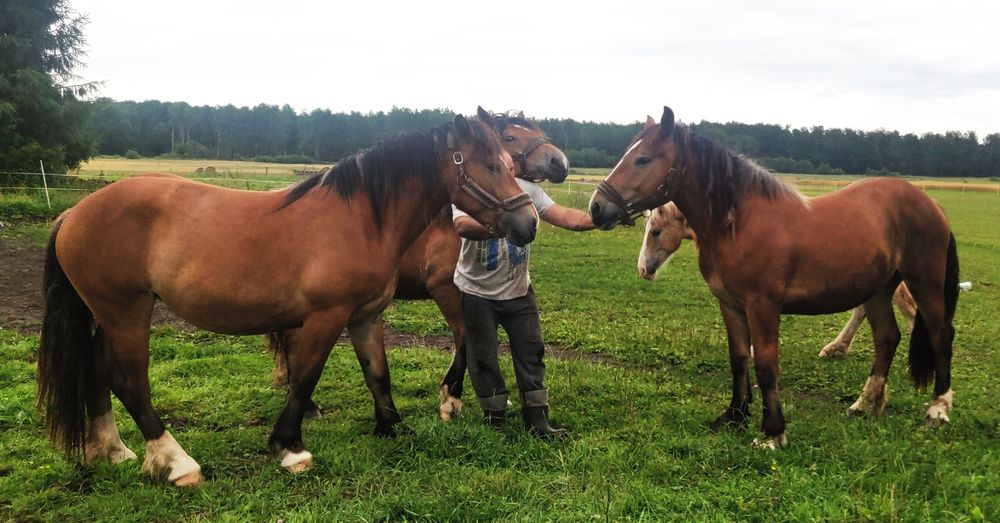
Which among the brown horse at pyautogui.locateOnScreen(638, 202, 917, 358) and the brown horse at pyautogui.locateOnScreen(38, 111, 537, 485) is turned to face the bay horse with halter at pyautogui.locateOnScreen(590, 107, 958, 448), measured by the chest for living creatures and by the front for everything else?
the brown horse at pyautogui.locateOnScreen(38, 111, 537, 485)

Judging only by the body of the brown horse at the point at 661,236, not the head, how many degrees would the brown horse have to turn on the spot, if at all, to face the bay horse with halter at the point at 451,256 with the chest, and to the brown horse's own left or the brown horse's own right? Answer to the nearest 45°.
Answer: approximately 45° to the brown horse's own left

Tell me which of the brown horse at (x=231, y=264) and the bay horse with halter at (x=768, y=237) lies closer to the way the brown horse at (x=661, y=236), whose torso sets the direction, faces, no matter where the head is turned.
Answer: the brown horse

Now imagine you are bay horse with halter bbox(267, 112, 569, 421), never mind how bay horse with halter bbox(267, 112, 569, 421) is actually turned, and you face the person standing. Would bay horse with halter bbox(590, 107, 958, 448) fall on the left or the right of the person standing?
left

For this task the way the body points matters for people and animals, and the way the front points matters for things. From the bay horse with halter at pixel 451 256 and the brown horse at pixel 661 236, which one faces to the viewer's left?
the brown horse

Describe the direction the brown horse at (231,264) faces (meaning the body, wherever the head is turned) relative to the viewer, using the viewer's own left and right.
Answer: facing to the right of the viewer

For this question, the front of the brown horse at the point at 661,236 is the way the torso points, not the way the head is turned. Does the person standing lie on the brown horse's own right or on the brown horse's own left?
on the brown horse's own left

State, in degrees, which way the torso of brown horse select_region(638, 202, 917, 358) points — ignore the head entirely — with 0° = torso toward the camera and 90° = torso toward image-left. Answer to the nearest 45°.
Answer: approximately 90°

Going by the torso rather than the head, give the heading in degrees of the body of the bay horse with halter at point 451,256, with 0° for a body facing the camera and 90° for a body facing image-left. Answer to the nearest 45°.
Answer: approximately 270°

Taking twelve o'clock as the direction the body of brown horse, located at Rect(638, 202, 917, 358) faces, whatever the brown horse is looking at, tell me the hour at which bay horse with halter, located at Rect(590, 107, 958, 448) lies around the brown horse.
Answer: The bay horse with halter is roughly at 8 o'clock from the brown horse.
